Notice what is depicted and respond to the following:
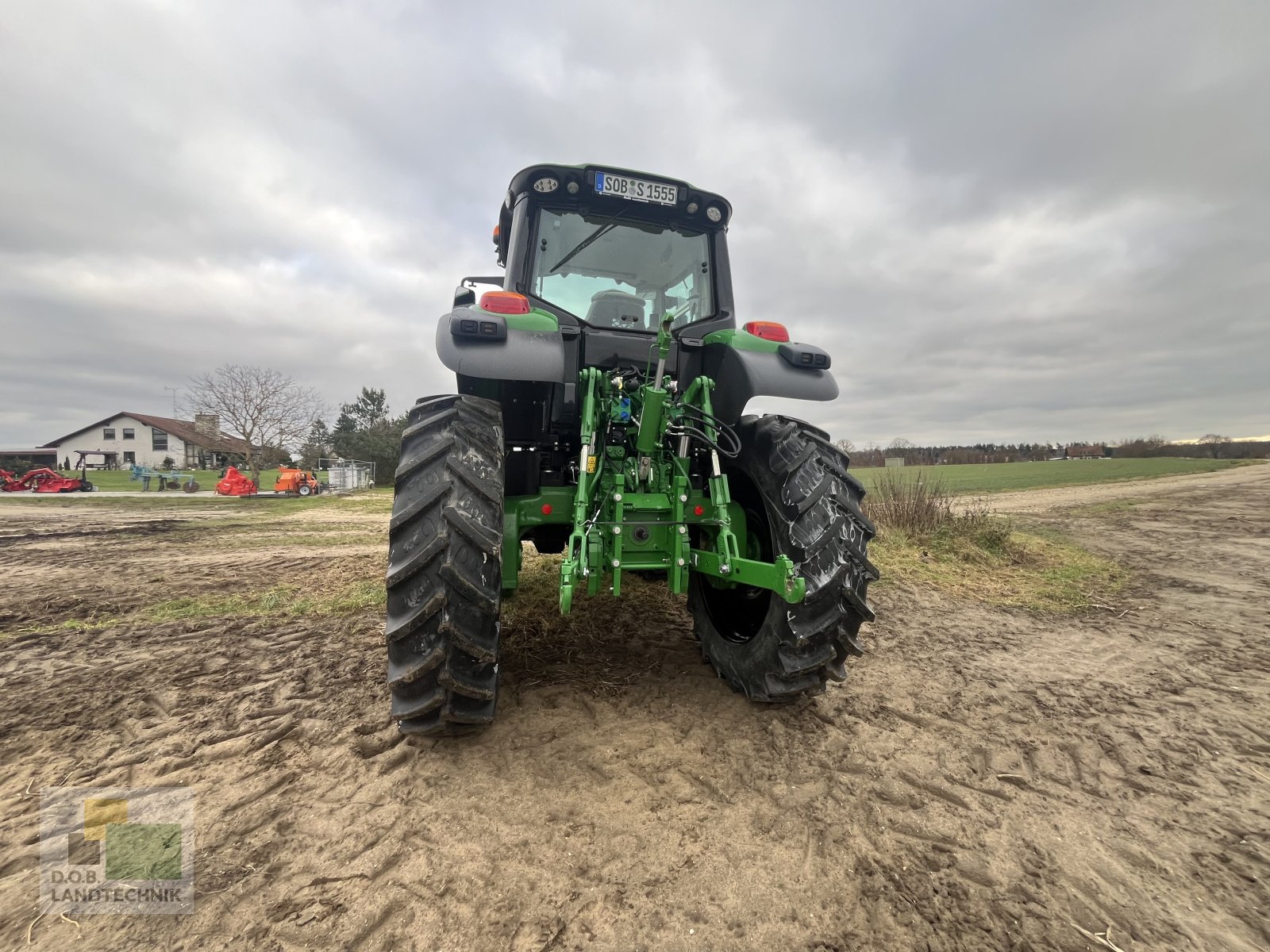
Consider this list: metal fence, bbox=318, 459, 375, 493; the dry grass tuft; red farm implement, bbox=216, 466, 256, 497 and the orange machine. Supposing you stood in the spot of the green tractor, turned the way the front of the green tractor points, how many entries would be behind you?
0

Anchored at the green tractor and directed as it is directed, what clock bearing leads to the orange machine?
The orange machine is roughly at 11 o'clock from the green tractor.

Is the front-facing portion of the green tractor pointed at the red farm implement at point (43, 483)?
no

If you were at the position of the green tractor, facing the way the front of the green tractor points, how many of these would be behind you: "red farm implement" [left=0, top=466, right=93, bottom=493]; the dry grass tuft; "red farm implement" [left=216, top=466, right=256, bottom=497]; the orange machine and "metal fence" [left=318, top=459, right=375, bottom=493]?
0

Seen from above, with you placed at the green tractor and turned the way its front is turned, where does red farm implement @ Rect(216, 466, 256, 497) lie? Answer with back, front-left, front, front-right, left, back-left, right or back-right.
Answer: front-left

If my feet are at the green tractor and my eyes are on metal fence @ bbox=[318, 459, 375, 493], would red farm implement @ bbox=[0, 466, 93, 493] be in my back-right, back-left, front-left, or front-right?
front-left

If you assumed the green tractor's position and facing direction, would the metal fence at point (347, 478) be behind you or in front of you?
in front

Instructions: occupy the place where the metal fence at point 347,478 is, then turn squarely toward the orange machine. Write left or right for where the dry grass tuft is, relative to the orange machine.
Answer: left

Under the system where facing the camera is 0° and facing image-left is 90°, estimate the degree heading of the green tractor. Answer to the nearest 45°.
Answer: approximately 180°

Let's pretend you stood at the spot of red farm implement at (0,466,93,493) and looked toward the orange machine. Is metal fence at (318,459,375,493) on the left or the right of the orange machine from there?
left

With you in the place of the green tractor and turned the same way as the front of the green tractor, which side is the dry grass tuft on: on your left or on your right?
on your right

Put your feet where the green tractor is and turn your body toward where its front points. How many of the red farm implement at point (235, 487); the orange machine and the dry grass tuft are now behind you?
0

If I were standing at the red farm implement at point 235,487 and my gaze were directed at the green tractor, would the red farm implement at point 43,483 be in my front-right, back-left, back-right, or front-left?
back-right

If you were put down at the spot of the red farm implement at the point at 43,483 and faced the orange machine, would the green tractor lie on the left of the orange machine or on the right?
right
